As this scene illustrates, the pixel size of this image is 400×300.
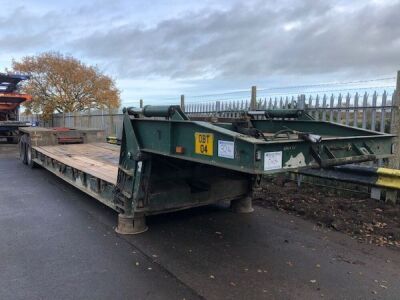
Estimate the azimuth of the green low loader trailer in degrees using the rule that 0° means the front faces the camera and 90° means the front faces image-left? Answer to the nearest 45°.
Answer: approximately 315°

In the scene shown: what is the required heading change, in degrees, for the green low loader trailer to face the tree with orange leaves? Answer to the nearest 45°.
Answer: approximately 180°
